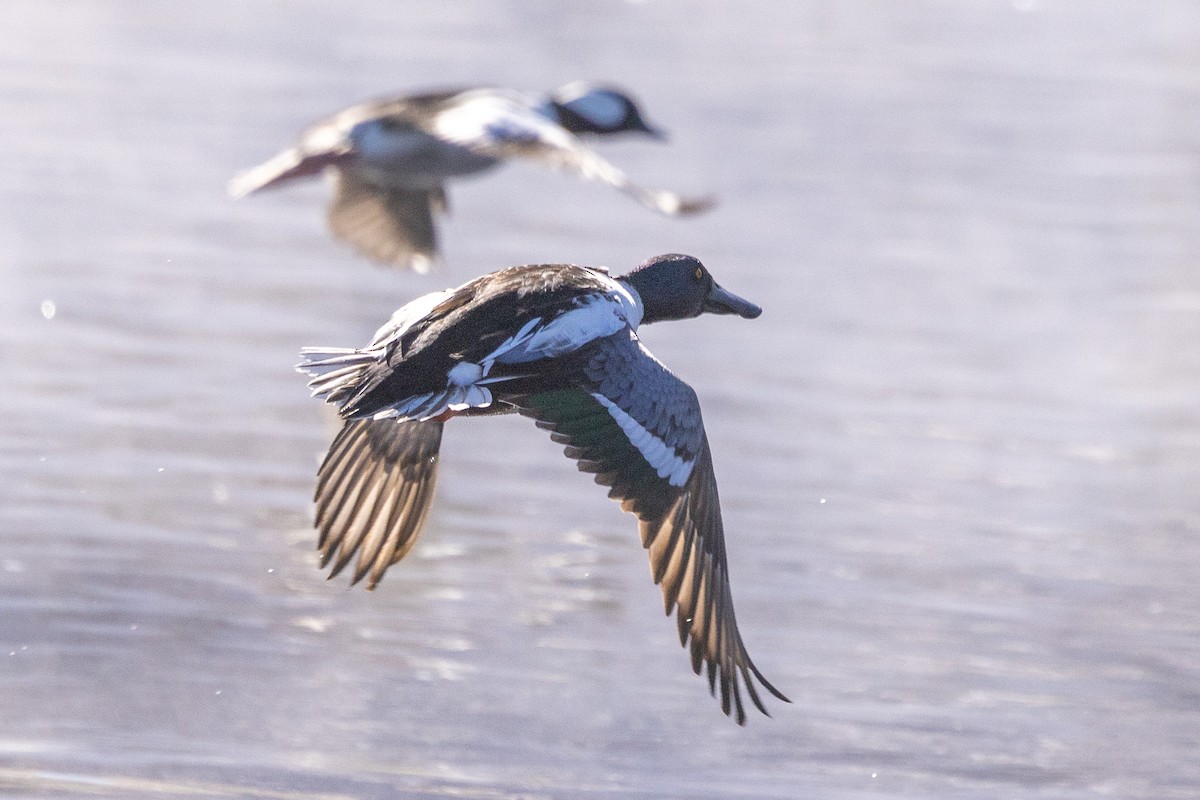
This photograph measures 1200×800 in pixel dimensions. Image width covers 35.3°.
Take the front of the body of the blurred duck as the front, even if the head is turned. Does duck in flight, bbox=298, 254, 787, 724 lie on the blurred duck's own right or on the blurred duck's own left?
on the blurred duck's own right

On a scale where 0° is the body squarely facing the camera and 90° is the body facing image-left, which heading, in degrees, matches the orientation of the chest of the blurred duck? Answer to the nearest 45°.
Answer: approximately 270°
